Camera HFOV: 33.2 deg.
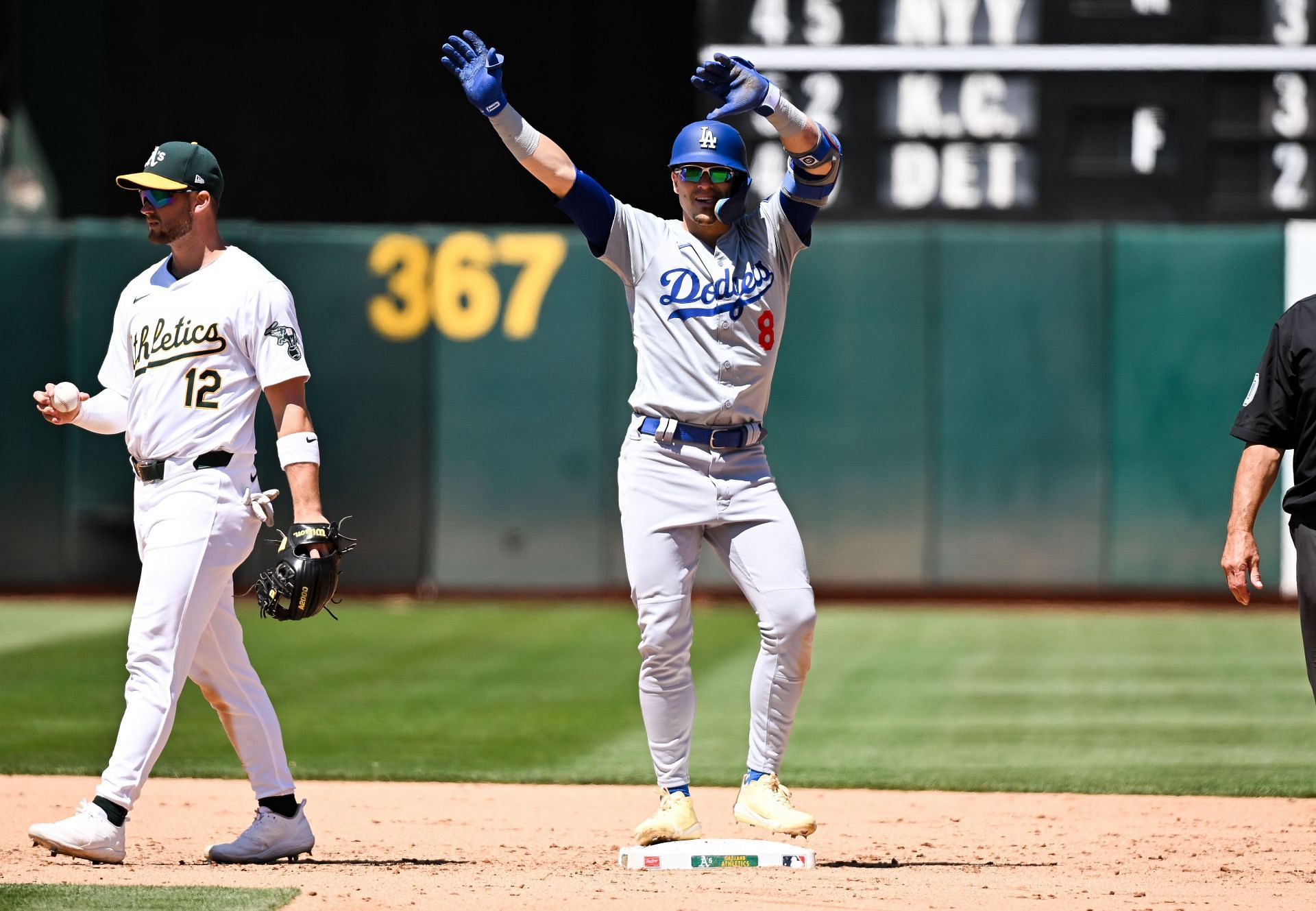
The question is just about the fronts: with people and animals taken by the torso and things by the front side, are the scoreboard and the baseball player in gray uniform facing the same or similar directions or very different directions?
same or similar directions

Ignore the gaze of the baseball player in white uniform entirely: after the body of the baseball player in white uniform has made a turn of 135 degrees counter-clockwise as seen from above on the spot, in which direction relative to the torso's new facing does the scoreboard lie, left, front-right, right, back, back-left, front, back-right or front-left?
front-left

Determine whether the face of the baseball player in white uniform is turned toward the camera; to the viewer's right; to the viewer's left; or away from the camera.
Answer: to the viewer's left

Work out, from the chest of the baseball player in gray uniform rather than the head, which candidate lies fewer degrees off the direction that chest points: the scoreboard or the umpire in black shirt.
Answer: the umpire in black shirt

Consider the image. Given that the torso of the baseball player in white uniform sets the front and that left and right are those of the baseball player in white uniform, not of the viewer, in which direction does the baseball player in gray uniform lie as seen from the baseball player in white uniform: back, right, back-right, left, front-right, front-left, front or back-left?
back-left

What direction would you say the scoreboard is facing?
toward the camera

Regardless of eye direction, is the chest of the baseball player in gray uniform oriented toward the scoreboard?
no

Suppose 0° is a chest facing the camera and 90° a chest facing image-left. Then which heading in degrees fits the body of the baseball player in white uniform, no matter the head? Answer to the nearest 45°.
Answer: approximately 45°

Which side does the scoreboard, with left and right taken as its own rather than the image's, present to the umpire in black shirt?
front

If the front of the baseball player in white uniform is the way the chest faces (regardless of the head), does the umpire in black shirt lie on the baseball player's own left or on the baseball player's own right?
on the baseball player's own left

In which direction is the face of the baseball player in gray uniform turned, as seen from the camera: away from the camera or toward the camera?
toward the camera

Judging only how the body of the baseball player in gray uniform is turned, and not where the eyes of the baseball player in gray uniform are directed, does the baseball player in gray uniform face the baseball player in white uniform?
no
